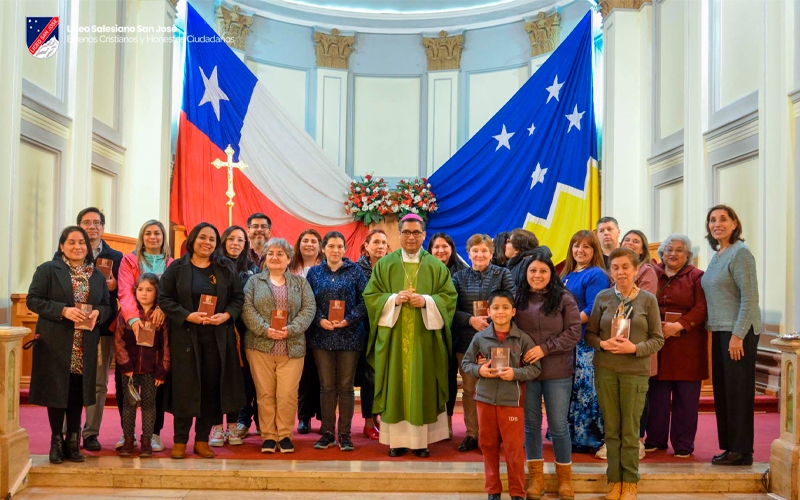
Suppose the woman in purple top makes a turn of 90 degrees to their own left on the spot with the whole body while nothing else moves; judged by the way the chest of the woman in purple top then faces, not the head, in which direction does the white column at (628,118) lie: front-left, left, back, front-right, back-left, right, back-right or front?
back-left

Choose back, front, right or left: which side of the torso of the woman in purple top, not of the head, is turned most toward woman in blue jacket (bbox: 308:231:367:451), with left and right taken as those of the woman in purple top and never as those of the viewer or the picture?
right

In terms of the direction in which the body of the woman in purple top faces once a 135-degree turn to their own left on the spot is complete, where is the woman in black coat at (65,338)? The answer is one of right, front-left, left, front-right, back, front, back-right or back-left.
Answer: back

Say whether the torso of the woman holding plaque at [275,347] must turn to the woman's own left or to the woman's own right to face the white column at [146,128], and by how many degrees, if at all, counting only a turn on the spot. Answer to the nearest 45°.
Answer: approximately 180°

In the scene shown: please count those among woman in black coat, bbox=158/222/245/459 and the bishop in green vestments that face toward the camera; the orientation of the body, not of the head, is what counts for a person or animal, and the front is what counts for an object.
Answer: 2

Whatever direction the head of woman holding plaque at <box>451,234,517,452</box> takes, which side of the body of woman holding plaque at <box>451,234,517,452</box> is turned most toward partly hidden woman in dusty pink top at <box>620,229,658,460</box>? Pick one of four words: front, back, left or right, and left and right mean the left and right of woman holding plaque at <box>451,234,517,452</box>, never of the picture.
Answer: left
